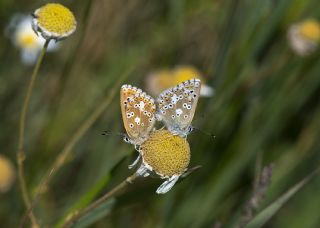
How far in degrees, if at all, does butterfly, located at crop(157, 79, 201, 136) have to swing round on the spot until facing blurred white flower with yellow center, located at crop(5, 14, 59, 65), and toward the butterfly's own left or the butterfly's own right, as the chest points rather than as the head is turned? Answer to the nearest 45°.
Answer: approximately 135° to the butterfly's own left

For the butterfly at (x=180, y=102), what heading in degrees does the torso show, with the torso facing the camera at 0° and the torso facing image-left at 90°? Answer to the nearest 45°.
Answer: approximately 270°

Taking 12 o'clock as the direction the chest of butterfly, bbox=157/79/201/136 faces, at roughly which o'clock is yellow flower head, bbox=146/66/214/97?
The yellow flower head is roughly at 9 o'clock from the butterfly.

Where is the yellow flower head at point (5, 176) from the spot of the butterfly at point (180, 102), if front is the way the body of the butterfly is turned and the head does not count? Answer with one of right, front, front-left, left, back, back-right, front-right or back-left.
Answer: back-left
